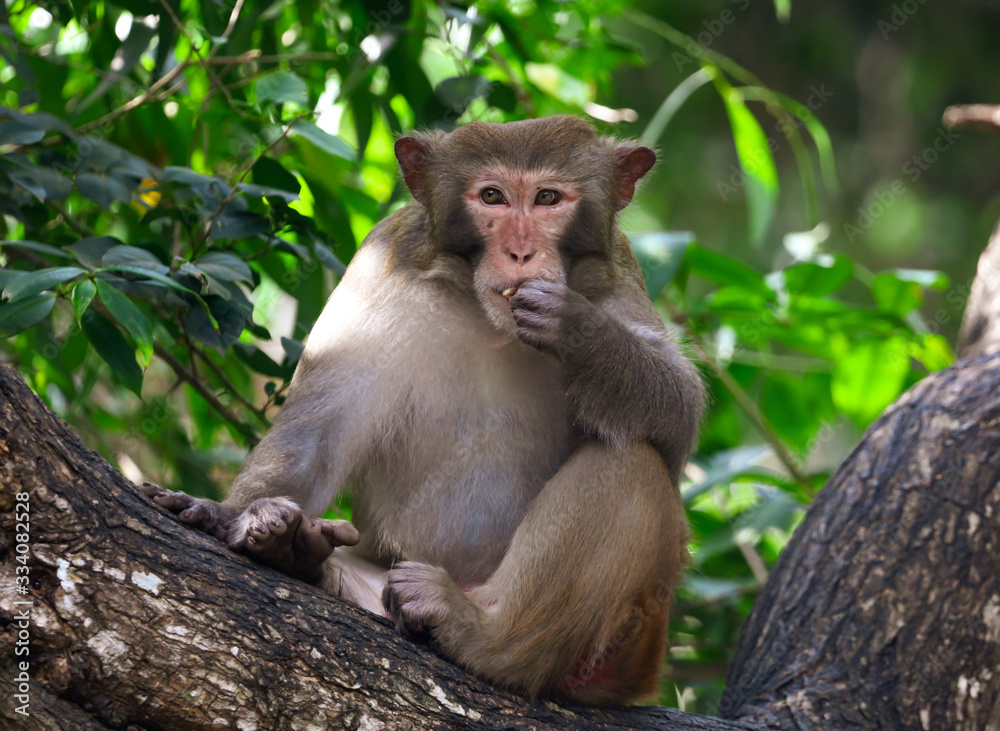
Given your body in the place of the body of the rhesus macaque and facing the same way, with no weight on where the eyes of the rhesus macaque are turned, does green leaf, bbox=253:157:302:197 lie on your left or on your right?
on your right

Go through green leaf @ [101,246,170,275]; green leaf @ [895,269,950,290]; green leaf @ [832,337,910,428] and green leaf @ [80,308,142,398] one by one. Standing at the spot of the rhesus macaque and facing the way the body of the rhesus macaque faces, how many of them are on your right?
2

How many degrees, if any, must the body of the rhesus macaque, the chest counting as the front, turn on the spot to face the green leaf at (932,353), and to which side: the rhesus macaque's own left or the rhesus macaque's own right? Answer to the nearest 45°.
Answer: approximately 135° to the rhesus macaque's own left

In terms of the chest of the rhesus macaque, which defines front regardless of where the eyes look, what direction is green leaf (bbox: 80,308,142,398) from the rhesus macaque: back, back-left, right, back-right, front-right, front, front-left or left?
right

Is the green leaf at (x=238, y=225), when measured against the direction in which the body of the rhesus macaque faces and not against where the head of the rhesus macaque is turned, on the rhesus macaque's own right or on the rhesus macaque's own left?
on the rhesus macaque's own right

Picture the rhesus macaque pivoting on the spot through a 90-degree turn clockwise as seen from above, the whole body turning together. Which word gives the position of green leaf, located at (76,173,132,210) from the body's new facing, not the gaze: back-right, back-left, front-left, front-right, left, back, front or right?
front

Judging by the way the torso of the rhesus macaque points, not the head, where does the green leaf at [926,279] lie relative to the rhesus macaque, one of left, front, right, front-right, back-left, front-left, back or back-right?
back-left

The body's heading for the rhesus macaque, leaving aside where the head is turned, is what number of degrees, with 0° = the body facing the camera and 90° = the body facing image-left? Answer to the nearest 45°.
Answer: approximately 0°

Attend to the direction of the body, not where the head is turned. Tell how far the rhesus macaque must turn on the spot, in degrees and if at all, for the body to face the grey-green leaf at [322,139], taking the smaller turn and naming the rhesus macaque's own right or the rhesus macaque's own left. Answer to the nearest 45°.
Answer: approximately 90° to the rhesus macaque's own right
